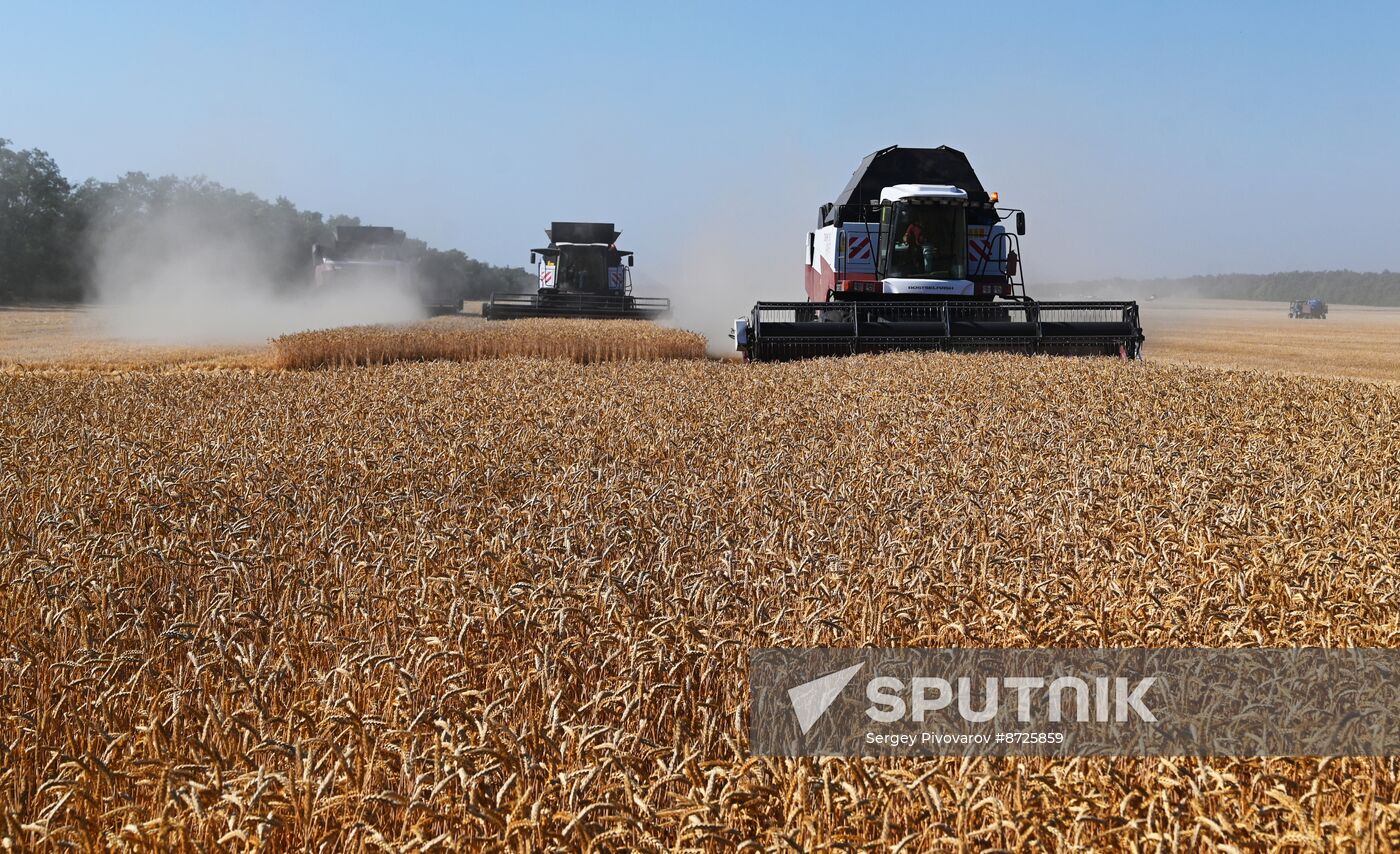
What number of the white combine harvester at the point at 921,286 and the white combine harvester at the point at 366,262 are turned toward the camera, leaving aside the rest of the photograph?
2

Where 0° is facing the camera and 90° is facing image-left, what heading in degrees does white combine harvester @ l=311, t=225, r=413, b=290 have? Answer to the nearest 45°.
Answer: approximately 0°

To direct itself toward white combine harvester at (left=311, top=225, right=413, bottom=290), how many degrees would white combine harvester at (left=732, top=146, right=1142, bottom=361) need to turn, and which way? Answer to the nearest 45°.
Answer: approximately 135° to its right

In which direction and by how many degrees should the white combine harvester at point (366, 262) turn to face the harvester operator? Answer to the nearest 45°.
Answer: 0° — it already faces them

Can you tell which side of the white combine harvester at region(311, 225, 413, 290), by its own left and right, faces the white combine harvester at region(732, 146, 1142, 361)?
front
